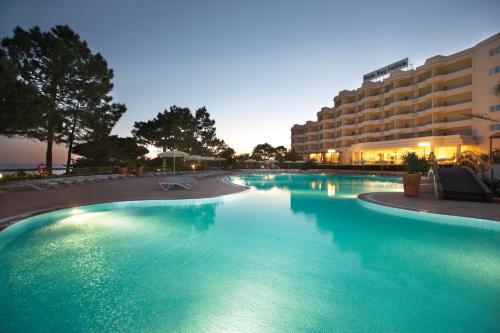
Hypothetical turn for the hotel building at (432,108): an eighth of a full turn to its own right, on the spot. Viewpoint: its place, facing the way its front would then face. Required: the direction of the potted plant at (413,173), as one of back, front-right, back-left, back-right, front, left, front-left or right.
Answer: left

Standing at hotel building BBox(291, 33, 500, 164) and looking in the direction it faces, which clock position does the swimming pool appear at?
The swimming pool is roughly at 11 o'clock from the hotel building.

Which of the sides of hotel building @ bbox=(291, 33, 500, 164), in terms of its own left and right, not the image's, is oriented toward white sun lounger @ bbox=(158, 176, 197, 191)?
front

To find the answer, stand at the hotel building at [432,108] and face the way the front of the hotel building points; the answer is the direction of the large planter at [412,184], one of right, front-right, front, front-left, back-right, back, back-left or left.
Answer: front-left

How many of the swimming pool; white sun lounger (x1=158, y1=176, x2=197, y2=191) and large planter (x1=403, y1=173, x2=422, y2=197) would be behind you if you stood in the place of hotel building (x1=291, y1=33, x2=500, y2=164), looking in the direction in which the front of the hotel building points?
0

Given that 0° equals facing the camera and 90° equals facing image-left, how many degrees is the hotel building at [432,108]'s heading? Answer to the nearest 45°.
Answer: approximately 45°
